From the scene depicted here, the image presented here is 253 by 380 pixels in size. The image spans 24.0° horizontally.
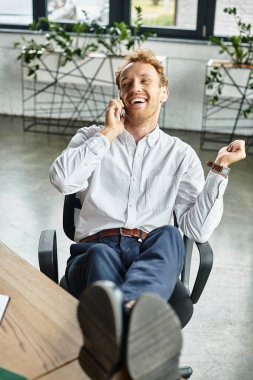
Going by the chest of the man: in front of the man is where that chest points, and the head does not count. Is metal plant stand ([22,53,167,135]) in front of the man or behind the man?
behind

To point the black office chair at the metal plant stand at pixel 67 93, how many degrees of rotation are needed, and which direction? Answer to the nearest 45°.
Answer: approximately 180°

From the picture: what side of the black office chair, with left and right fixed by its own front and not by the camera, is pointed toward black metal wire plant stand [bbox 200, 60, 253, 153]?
back

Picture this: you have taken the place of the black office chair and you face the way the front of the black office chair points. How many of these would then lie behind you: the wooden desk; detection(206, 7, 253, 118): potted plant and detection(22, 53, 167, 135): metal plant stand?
2

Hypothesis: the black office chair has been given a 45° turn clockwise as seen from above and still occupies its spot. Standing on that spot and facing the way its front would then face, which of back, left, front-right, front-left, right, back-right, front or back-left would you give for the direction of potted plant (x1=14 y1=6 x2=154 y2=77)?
back-right

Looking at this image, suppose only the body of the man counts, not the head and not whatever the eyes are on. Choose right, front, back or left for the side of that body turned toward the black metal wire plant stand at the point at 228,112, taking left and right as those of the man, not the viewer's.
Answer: back

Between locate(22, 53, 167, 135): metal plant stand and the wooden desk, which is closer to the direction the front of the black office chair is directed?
the wooden desk

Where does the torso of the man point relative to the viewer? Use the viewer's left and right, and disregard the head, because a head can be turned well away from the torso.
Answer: facing the viewer

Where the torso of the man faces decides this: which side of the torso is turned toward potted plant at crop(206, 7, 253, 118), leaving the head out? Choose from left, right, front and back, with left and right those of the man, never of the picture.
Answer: back

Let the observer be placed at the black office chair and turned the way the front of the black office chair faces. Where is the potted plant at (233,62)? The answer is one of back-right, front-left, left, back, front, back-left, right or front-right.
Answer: back

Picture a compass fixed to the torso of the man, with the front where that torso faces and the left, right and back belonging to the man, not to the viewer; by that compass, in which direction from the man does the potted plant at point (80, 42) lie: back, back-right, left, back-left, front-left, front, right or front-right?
back
